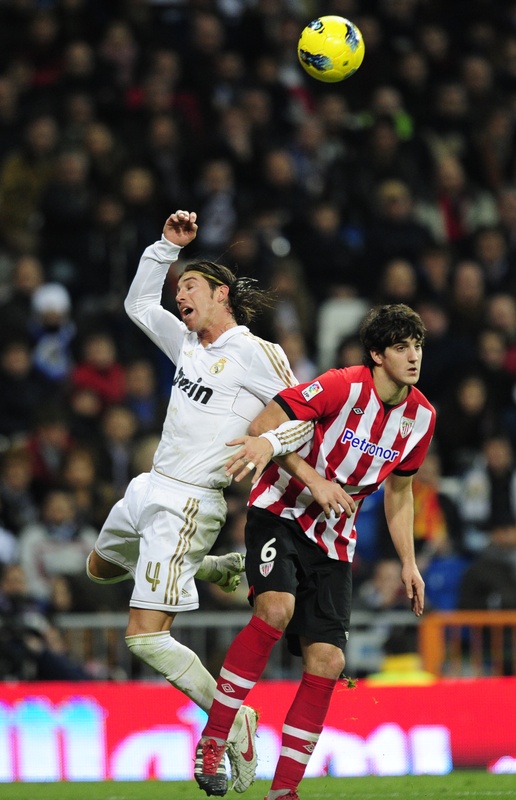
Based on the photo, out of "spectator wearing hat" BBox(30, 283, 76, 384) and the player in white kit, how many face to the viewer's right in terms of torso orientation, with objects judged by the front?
0

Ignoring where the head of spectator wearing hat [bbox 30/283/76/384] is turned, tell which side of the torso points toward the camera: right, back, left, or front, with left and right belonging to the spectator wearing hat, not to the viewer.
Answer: front

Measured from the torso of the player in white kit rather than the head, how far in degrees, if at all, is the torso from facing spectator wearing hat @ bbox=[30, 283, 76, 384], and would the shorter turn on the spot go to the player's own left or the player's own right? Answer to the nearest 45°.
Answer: approximately 135° to the player's own right

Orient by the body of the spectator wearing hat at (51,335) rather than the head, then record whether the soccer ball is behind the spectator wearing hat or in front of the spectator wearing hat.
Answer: in front

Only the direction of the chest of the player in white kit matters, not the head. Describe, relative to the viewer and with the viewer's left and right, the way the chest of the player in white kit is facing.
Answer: facing the viewer and to the left of the viewer

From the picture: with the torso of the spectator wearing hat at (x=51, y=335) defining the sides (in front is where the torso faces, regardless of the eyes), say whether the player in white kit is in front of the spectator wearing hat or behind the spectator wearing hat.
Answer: in front

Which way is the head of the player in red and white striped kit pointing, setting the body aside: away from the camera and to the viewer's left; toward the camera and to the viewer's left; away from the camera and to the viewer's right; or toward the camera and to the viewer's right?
toward the camera and to the viewer's right
